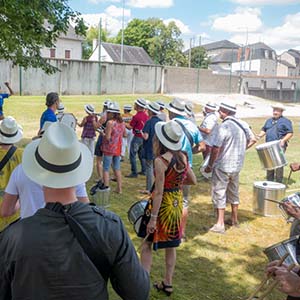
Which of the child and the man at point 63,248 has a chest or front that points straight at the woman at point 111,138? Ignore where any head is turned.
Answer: the man

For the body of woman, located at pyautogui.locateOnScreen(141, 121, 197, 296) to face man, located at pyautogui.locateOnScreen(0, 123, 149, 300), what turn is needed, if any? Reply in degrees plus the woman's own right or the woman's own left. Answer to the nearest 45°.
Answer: approximately 135° to the woman's own left

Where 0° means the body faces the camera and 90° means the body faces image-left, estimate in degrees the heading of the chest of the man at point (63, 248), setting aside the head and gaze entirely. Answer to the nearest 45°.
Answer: approximately 180°

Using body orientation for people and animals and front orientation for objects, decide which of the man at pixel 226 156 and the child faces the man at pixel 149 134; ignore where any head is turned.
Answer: the man at pixel 226 156

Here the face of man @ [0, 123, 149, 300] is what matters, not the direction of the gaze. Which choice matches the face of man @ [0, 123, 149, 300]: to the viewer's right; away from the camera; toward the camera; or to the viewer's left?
away from the camera

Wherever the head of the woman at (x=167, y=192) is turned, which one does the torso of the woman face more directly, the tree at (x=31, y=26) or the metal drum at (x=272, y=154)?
the tree

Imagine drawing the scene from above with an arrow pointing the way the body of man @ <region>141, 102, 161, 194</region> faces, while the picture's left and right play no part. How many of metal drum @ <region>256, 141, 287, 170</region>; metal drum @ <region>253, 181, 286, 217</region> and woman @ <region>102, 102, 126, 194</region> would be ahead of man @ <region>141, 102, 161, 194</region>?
1

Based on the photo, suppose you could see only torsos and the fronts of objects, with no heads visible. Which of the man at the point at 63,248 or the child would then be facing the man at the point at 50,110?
the man at the point at 63,248

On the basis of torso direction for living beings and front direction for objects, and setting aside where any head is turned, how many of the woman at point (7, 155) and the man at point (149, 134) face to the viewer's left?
1

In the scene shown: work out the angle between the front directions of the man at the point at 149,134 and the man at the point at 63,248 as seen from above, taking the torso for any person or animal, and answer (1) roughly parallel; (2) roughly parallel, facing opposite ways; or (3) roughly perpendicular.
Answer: roughly perpendicular

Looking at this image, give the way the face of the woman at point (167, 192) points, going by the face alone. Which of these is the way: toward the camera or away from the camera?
away from the camera

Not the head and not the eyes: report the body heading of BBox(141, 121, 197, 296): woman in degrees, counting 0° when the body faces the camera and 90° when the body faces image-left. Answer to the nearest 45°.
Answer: approximately 135°
